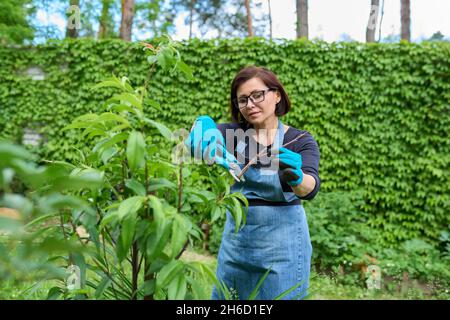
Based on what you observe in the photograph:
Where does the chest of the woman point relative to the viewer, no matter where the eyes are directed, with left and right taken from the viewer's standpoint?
facing the viewer and to the left of the viewer

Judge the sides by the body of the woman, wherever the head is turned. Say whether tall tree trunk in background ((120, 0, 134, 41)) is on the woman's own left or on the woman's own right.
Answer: on the woman's own right

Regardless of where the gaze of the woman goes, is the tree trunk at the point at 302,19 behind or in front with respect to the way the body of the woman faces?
behind

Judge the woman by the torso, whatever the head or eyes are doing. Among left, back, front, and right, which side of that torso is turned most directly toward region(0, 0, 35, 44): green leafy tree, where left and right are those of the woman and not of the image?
right
